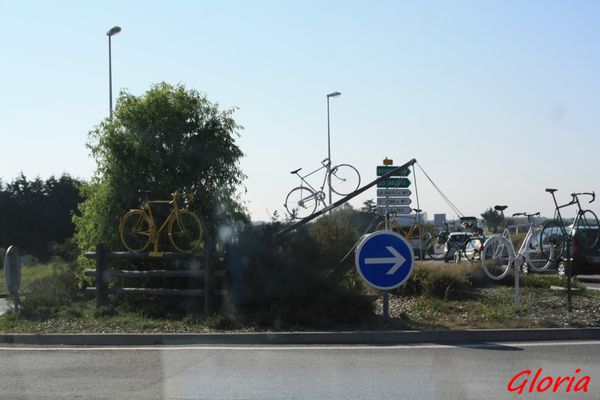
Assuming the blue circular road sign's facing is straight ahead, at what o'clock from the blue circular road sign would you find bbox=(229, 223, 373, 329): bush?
The bush is roughly at 4 o'clock from the blue circular road sign.

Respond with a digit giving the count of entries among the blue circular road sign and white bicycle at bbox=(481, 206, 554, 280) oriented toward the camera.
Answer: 1
